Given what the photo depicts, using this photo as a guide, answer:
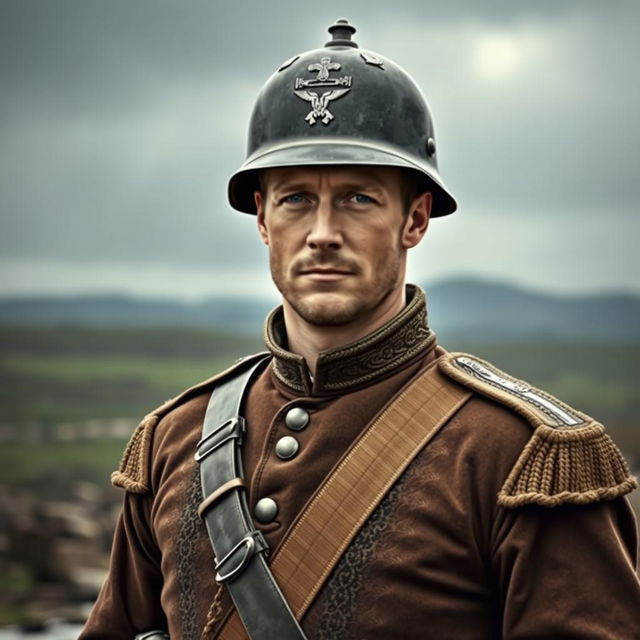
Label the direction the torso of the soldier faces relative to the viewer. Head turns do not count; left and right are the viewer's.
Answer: facing the viewer and to the left of the viewer
